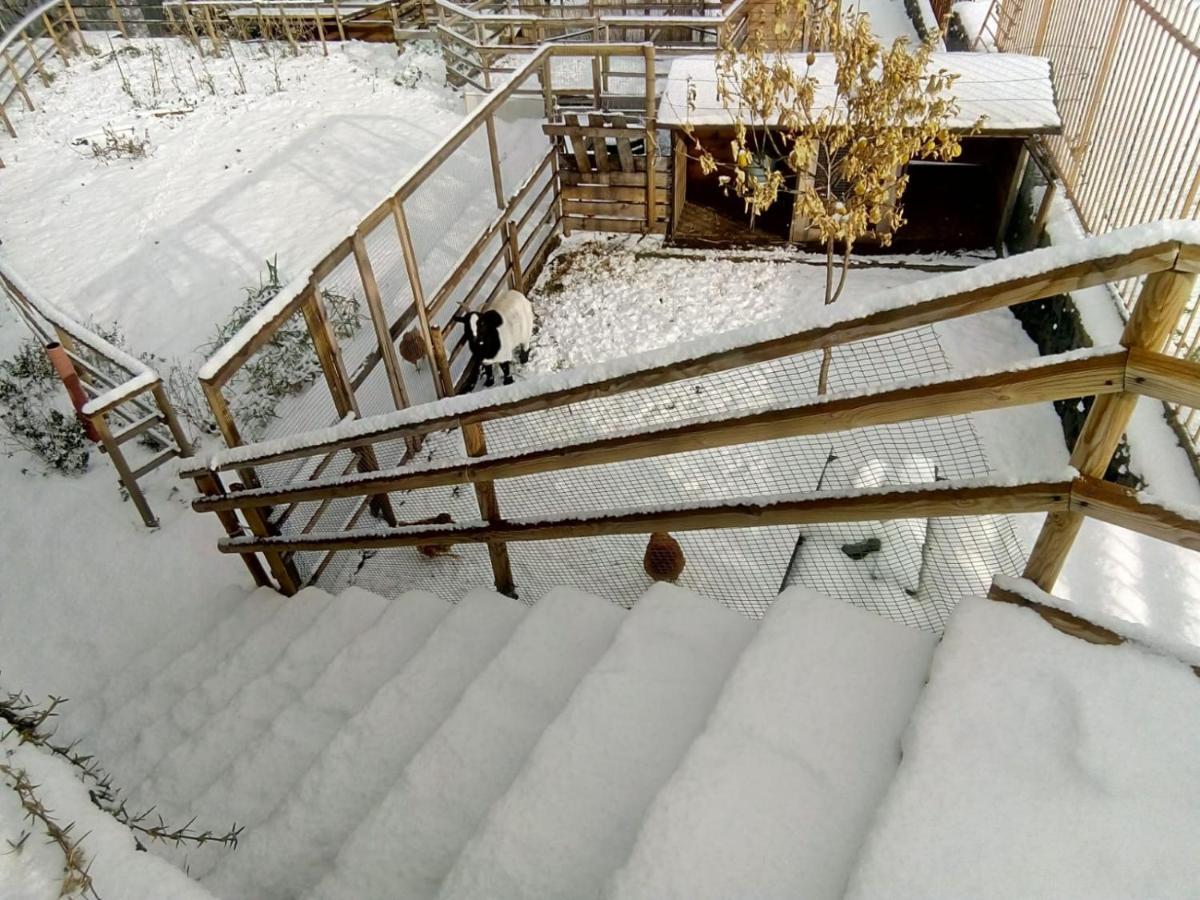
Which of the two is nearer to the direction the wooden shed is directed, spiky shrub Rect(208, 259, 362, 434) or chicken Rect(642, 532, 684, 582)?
the chicken

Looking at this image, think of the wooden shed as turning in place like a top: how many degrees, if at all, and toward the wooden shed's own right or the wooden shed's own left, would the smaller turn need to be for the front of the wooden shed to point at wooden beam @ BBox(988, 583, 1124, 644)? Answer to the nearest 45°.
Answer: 0° — it already faces it

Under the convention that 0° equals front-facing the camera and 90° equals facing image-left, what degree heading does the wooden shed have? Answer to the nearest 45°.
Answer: approximately 0°

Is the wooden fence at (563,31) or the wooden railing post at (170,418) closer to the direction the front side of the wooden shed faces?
the wooden railing post

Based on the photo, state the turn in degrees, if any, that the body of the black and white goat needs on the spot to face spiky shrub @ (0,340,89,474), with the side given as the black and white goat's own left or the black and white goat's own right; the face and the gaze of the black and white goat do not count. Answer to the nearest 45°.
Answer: approximately 45° to the black and white goat's own right

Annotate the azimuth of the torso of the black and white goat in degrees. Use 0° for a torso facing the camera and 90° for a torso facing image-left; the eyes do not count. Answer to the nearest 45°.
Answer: approximately 45°

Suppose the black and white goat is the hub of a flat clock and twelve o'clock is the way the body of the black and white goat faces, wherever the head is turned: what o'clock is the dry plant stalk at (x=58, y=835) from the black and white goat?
The dry plant stalk is roughly at 11 o'clock from the black and white goat.
